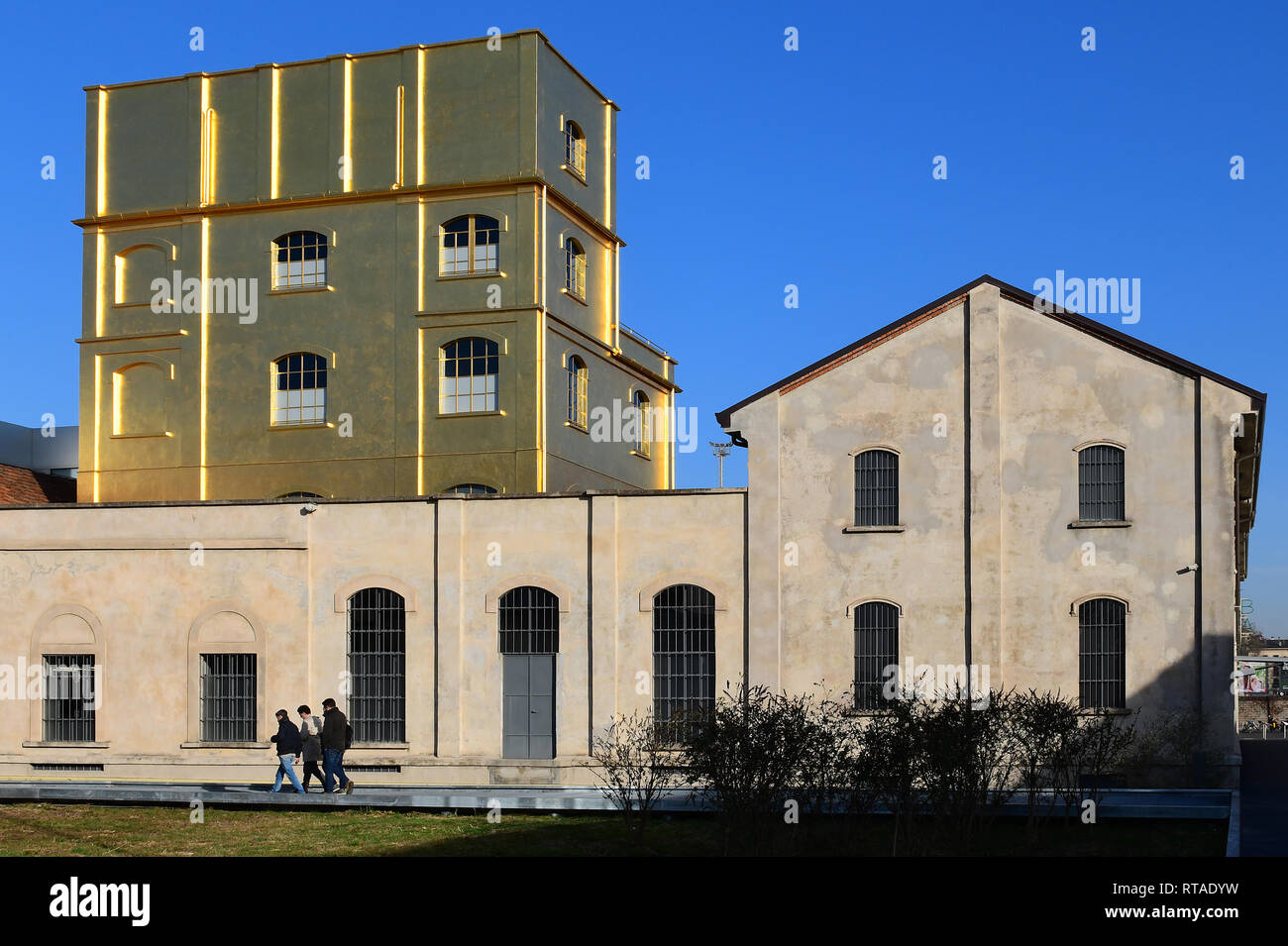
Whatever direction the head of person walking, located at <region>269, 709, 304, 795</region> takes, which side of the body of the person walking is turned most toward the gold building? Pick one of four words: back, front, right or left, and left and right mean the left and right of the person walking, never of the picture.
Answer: right

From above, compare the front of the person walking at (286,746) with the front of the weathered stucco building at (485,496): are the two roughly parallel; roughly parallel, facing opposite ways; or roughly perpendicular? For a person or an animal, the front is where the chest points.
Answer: roughly perpendicular

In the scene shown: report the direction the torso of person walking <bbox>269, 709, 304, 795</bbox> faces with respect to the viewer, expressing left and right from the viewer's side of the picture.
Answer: facing to the left of the viewer

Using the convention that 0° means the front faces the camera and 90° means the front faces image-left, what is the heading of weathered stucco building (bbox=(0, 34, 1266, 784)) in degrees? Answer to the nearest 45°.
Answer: approximately 0°

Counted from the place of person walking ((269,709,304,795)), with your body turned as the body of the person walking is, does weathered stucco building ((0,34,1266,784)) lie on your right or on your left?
on your right

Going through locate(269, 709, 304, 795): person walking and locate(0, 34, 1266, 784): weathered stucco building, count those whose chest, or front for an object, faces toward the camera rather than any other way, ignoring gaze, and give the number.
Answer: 1
